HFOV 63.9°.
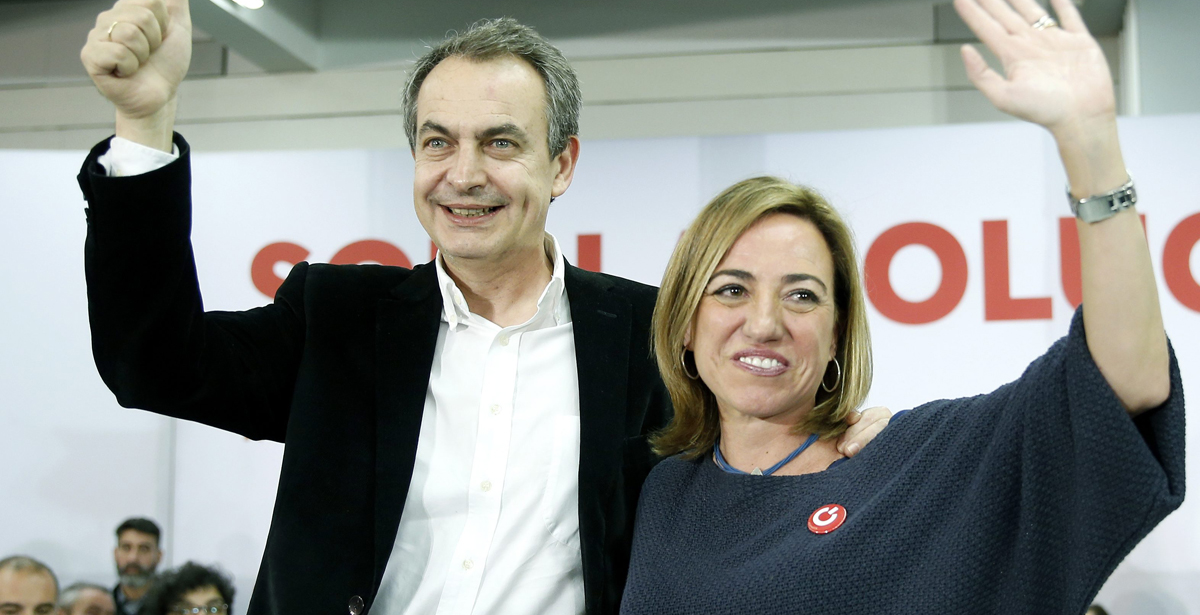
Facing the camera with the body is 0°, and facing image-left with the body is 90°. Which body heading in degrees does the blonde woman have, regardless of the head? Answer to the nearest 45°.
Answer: approximately 0°

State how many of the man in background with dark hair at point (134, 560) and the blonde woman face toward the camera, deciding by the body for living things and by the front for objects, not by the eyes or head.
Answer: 2

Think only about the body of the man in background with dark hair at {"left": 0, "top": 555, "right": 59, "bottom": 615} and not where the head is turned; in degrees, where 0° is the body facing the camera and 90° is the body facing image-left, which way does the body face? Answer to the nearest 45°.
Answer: approximately 0°

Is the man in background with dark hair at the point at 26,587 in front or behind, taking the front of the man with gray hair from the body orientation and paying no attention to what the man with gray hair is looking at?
behind

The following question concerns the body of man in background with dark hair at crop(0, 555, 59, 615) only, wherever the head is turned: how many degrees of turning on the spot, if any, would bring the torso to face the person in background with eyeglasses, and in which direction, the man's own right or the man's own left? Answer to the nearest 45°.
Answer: approximately 45° to the man's own left
